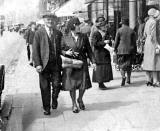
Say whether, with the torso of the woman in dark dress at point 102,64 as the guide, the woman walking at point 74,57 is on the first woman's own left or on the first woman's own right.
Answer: on the first woman's own right

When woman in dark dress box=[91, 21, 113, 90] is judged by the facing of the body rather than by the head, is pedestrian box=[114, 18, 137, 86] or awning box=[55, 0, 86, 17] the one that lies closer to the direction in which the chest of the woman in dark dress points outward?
the pedestrian

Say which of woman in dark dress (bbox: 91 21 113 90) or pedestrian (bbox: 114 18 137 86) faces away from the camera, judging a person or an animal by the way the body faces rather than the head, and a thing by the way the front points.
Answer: the pedestrian

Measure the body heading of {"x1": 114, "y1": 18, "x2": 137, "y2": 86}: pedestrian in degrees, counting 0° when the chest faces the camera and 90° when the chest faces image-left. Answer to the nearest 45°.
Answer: approximately 180°

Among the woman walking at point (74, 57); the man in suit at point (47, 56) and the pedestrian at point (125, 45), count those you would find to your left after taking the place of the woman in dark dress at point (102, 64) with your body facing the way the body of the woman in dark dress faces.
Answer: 1

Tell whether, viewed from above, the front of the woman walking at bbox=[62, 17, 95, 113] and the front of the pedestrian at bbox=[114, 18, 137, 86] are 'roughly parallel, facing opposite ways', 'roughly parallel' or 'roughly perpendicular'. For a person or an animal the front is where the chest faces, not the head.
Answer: roughly parallel, facing opposite ways

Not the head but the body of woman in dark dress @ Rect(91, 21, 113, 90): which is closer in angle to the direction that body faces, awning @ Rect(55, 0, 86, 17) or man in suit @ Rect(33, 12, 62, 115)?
the man in suit

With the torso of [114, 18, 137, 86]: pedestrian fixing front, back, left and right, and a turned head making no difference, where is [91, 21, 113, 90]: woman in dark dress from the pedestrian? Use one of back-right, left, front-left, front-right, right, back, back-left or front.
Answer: back-left

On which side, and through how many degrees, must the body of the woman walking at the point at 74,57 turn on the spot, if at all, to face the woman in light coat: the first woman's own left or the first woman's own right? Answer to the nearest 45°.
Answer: approximately 135° to the first woman's own left

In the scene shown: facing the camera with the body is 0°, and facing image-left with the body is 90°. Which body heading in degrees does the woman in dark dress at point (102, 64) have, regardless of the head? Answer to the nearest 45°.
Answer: approximately 315°

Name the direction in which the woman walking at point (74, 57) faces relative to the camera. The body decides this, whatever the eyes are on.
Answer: toward the camera

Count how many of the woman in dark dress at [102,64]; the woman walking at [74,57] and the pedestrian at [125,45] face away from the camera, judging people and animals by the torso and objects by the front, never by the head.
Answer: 1

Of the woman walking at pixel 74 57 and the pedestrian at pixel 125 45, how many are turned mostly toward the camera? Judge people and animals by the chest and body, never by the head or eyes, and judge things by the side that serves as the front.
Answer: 1

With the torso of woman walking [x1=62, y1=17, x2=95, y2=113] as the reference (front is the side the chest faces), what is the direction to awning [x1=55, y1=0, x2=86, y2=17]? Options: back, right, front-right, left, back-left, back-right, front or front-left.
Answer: back
